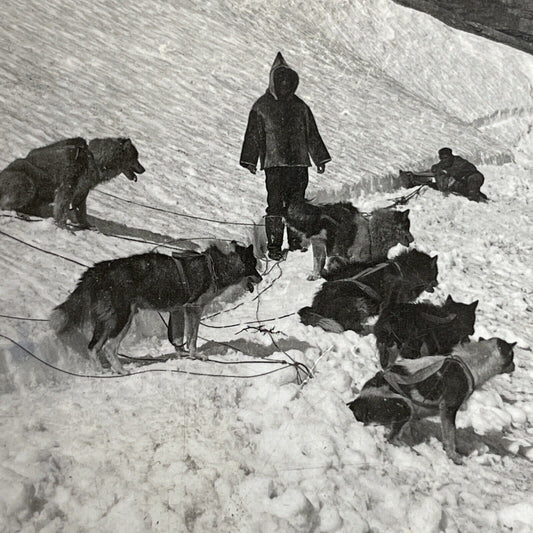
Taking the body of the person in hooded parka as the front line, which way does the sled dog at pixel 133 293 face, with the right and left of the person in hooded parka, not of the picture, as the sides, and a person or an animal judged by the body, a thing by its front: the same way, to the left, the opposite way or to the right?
to the left

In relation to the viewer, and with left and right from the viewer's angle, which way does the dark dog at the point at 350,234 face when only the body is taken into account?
facing to the right of the viewer

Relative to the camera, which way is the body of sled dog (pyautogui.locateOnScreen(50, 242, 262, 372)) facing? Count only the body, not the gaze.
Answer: to the viewer's right

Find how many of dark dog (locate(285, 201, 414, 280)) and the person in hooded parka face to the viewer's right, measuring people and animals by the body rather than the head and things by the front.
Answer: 1

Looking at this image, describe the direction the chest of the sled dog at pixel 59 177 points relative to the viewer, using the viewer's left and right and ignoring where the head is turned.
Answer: facing to the right of the viewer

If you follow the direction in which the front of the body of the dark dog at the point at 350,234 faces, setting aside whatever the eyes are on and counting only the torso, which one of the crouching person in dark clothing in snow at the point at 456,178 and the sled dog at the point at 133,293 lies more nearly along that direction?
the crouching person in dark clothing in snow

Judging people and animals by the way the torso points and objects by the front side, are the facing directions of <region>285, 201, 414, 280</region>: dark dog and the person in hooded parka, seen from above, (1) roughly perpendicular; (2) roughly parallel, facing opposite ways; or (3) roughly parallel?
roughly perpendicular

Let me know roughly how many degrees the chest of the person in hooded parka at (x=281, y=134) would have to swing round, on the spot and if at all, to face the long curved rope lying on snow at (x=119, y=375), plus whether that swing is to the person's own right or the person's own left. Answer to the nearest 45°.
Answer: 0° — they already face it

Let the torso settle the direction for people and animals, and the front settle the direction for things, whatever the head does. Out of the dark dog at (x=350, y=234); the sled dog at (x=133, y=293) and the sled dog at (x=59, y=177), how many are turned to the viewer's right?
3

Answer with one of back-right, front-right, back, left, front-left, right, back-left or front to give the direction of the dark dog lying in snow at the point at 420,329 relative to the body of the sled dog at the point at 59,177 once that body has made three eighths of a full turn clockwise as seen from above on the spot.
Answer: left

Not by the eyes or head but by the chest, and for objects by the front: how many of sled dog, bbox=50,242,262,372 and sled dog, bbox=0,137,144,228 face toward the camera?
0

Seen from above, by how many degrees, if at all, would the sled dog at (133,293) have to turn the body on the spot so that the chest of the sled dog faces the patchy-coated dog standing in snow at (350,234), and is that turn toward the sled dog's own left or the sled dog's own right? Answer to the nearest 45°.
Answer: approximately 45° to the sled dog's own left

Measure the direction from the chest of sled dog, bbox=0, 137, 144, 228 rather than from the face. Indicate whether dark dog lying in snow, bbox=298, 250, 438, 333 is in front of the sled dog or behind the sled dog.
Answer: in front

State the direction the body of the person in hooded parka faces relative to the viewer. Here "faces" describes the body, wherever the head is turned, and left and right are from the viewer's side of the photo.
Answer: facing the viewer

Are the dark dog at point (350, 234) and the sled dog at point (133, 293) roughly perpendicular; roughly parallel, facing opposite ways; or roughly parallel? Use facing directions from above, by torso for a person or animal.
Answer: roughly parallel

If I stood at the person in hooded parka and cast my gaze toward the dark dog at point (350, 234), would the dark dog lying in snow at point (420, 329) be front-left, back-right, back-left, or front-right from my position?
front-right

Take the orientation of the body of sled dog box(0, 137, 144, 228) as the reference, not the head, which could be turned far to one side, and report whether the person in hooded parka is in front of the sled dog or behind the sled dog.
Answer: in front
